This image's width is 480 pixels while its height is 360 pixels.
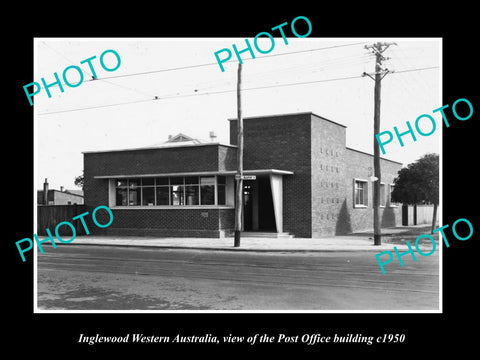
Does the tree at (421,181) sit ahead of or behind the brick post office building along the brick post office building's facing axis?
behind

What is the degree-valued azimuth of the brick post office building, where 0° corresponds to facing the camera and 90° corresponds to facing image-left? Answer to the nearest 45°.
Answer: approximately 45°
